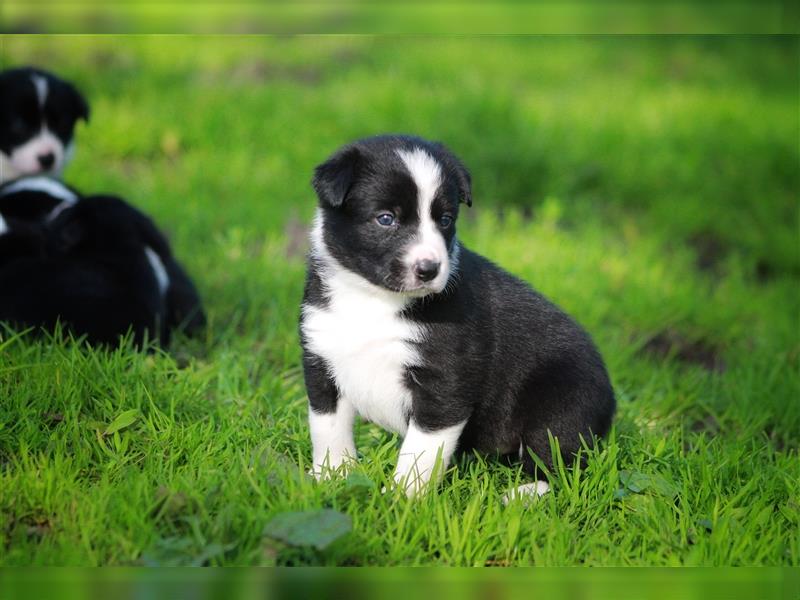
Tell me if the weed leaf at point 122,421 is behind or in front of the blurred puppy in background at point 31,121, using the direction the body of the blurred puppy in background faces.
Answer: in front

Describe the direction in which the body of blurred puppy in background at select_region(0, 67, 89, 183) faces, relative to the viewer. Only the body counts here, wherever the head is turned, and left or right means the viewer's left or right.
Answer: facing the viewer and to the right of the viewer

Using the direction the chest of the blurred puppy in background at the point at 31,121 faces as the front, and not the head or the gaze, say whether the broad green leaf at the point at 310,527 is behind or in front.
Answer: in front

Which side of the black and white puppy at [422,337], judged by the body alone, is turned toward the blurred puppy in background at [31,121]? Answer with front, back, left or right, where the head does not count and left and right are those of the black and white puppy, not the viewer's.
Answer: right

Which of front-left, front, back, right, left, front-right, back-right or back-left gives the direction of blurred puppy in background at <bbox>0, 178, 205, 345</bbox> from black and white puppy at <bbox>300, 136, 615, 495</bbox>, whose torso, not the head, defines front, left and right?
right

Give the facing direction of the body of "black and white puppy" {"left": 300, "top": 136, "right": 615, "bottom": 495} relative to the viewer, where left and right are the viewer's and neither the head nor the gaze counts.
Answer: facing the viewer and to the left of the viewer

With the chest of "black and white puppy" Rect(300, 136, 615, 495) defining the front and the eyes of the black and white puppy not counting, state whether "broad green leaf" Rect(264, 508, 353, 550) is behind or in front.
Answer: in front
